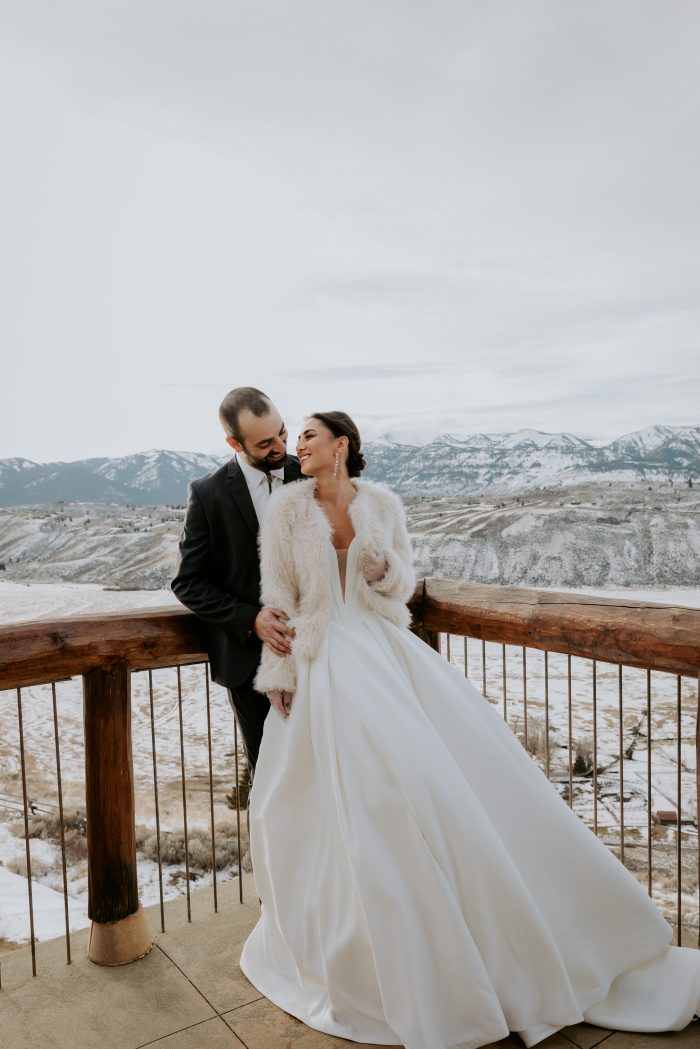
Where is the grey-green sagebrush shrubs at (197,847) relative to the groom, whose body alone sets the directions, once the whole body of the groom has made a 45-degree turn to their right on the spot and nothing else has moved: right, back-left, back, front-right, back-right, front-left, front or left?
back

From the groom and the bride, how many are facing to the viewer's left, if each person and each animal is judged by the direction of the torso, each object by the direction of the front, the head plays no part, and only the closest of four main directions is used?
0

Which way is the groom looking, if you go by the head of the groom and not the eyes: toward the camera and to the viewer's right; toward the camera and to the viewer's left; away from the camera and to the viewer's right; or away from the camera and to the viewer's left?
toward the camera and to the viewer's right

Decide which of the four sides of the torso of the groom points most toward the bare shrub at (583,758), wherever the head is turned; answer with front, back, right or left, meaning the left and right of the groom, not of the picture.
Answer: left

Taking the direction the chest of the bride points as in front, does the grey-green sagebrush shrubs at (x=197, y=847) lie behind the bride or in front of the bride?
behind

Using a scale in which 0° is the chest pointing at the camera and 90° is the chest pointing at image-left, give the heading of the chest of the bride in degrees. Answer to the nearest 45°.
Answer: approximately 0°
